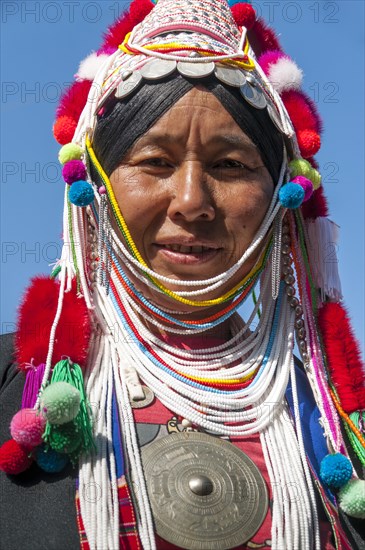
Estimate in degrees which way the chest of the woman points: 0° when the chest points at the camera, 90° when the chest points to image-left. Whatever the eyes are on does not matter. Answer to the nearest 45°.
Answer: approximately 0°
